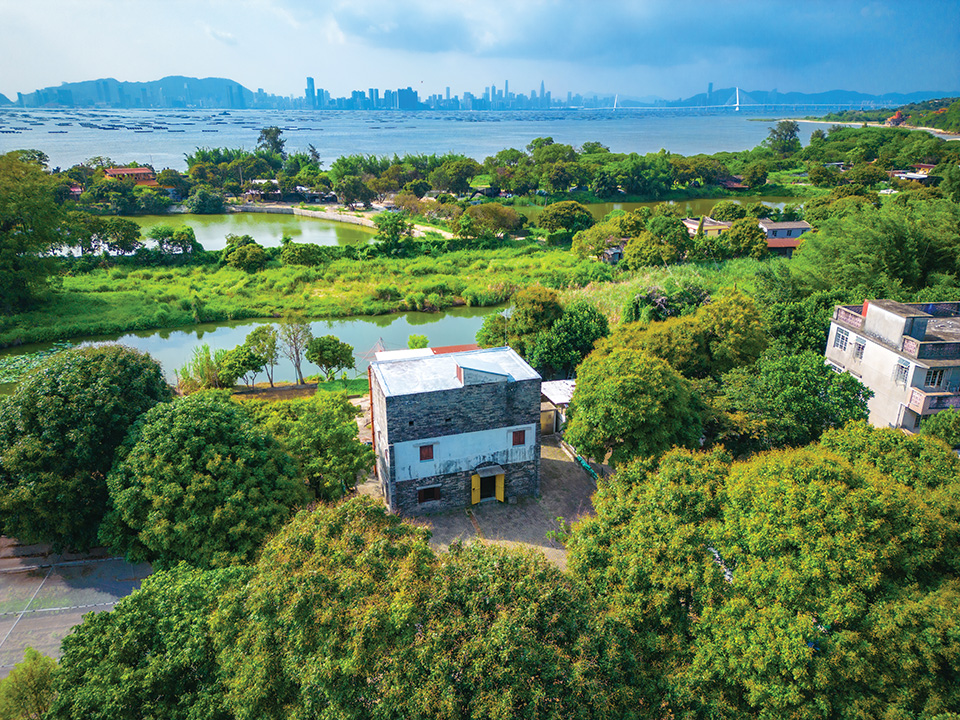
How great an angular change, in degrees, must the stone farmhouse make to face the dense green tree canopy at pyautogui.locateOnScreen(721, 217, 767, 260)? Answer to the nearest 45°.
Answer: approximately 135° to its left

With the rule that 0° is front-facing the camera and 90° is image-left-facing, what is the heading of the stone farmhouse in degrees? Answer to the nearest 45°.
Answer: approximately 0°

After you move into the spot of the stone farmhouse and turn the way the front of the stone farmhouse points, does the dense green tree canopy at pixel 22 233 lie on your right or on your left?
on your right

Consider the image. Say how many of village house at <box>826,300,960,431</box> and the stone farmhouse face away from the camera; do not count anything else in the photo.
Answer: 0

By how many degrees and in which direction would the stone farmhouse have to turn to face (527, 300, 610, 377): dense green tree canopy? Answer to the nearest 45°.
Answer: approximately 135° to its left
